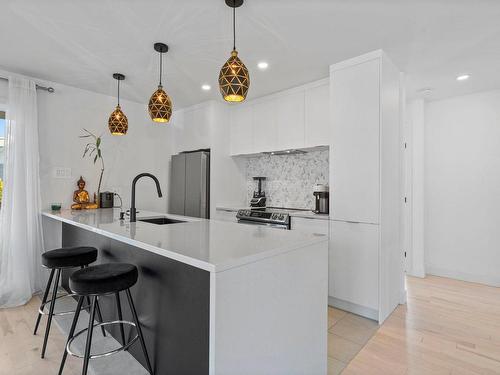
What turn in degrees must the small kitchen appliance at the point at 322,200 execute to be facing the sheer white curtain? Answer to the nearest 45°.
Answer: approximately 45° to its right

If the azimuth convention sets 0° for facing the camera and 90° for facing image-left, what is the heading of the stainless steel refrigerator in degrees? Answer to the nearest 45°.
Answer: approximately 45°

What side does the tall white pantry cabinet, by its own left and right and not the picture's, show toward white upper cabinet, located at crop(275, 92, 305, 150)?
right

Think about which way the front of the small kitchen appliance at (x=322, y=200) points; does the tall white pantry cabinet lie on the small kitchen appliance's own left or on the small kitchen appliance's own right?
on the small kitchen appliance's own left

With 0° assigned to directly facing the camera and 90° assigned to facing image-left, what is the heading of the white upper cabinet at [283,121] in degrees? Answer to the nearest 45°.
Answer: approximately 45°

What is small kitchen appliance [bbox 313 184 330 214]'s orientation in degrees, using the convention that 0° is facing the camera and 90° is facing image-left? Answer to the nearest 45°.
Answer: approximately 45°

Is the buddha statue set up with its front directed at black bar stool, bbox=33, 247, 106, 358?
yes
